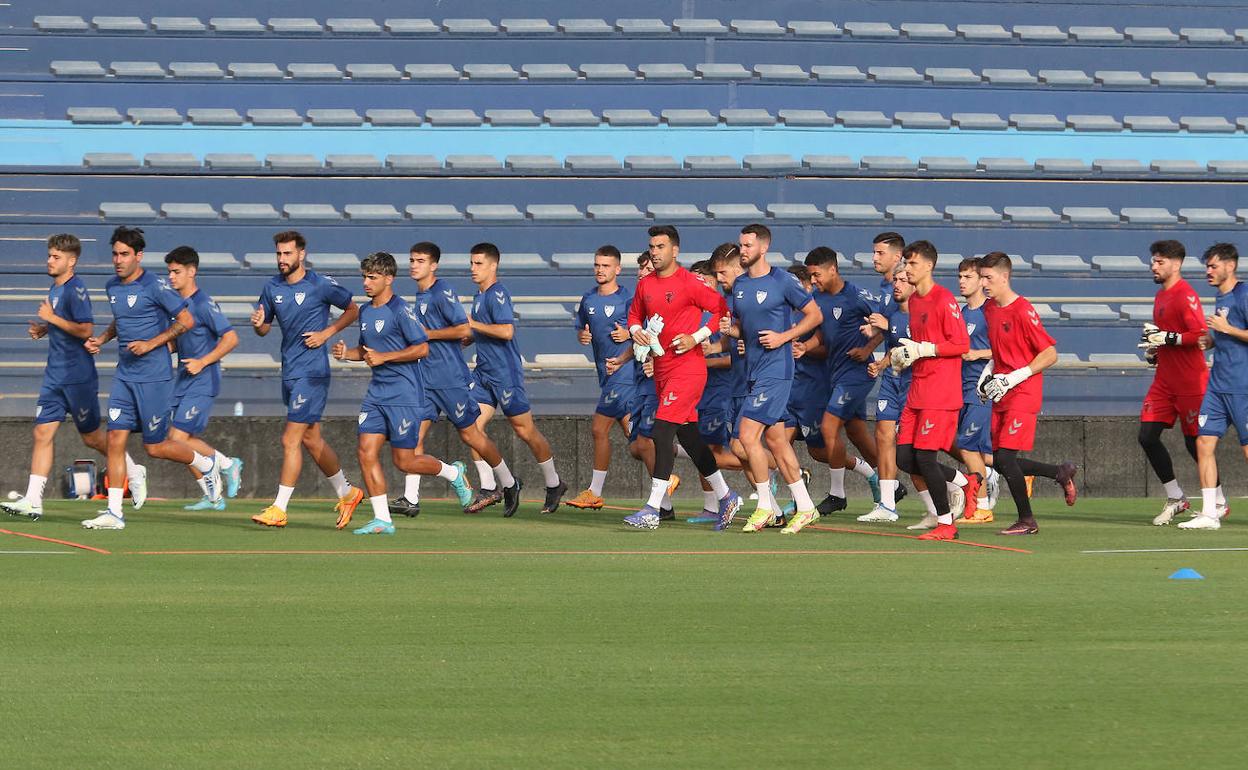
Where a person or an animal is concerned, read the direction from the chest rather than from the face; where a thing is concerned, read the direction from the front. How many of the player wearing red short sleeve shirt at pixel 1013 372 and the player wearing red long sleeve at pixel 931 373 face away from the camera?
0

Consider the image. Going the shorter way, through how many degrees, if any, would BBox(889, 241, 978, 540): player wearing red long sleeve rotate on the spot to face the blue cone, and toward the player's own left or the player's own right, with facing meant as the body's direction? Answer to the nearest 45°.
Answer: approximately 90° to the player's own left

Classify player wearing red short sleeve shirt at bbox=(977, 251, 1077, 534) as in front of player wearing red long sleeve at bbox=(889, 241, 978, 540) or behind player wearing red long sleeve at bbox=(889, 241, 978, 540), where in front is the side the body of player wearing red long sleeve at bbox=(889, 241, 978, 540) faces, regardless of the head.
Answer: behind

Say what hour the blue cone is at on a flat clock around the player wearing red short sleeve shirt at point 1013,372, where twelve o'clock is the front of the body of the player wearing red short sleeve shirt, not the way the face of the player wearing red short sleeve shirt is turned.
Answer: The blue cone is roughly at 10 o'clock from the player wearing red short sleeve shirt.

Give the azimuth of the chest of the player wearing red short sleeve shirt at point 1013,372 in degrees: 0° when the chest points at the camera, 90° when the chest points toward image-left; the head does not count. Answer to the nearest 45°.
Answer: approximately 45°

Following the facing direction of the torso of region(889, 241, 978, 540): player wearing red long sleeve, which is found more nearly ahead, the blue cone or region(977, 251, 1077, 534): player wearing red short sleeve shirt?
the blue cone

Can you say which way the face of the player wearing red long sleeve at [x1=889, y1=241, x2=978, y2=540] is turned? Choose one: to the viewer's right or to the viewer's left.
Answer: to the viewer's left

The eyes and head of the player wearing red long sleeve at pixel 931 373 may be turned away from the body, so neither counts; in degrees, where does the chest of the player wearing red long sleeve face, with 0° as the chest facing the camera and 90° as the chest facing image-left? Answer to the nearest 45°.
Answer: approximately 45°
